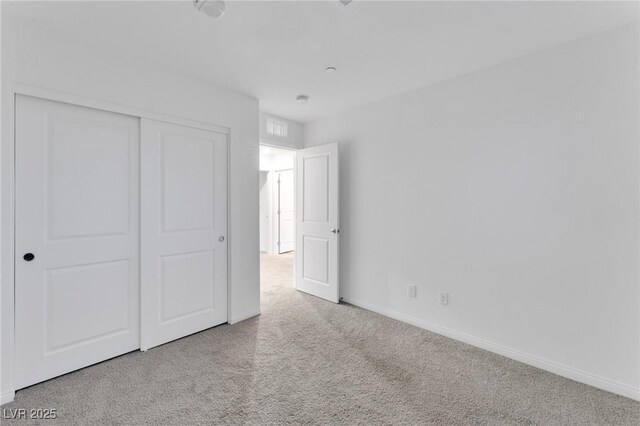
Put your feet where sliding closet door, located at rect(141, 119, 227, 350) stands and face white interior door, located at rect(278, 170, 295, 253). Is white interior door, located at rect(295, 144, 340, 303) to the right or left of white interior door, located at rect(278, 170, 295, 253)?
right

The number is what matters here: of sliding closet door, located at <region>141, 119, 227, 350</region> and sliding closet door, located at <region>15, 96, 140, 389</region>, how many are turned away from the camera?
0

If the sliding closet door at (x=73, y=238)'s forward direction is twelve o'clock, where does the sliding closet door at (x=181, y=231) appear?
the sliding closet door at (x=181, y=231) is roughly at 10 o'clock from the sliding closet door at (x=73, y=238).

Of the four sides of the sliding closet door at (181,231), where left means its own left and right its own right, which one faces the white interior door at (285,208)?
left

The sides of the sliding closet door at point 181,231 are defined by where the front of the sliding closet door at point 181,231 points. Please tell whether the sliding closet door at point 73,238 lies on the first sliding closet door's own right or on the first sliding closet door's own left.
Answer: on the first sliding closet door's own right

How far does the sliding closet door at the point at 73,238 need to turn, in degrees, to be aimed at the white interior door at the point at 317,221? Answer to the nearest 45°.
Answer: approximately 45° to its left

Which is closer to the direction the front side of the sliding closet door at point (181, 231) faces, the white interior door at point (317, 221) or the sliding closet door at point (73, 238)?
the white interior door

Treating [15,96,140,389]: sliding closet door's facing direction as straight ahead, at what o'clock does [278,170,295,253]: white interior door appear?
The white interior door is roughly at 9 o'clock from the sliding closet door.

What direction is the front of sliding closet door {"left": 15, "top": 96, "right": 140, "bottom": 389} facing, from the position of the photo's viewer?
facing the viewer and to the right of the viewer
